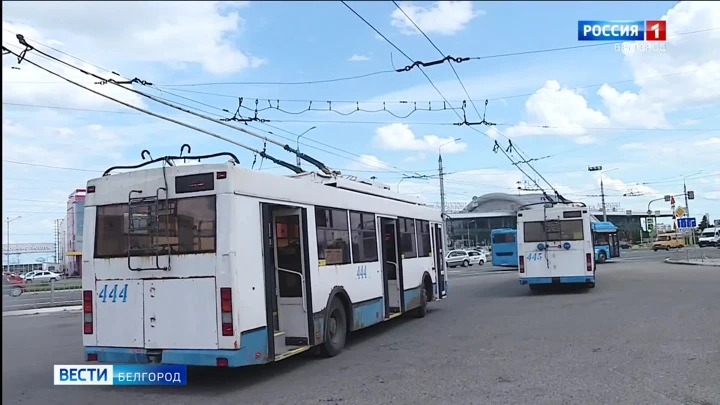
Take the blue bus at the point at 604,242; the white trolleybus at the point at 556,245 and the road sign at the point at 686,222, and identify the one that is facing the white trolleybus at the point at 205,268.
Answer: the road sign

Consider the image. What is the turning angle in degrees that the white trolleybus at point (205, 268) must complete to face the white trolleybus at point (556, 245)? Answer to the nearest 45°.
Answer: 0° — it already faces it

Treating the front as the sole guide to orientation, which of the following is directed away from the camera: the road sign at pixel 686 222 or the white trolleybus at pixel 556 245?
the white trolleybus

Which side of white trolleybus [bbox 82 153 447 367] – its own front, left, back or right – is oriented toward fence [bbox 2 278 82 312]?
left

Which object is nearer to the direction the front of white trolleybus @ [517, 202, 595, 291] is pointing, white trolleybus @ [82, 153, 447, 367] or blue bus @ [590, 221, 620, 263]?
the blue bus

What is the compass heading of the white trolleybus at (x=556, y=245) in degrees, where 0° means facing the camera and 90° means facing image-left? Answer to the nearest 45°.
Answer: approximately 180°

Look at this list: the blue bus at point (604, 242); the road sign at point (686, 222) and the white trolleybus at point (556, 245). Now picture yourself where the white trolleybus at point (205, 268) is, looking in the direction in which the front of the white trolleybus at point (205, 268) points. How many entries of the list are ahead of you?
3

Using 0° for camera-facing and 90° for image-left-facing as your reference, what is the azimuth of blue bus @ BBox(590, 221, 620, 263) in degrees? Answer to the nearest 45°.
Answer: approximately 270°

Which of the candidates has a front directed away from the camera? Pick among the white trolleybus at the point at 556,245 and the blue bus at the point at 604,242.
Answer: the white trolleybus
